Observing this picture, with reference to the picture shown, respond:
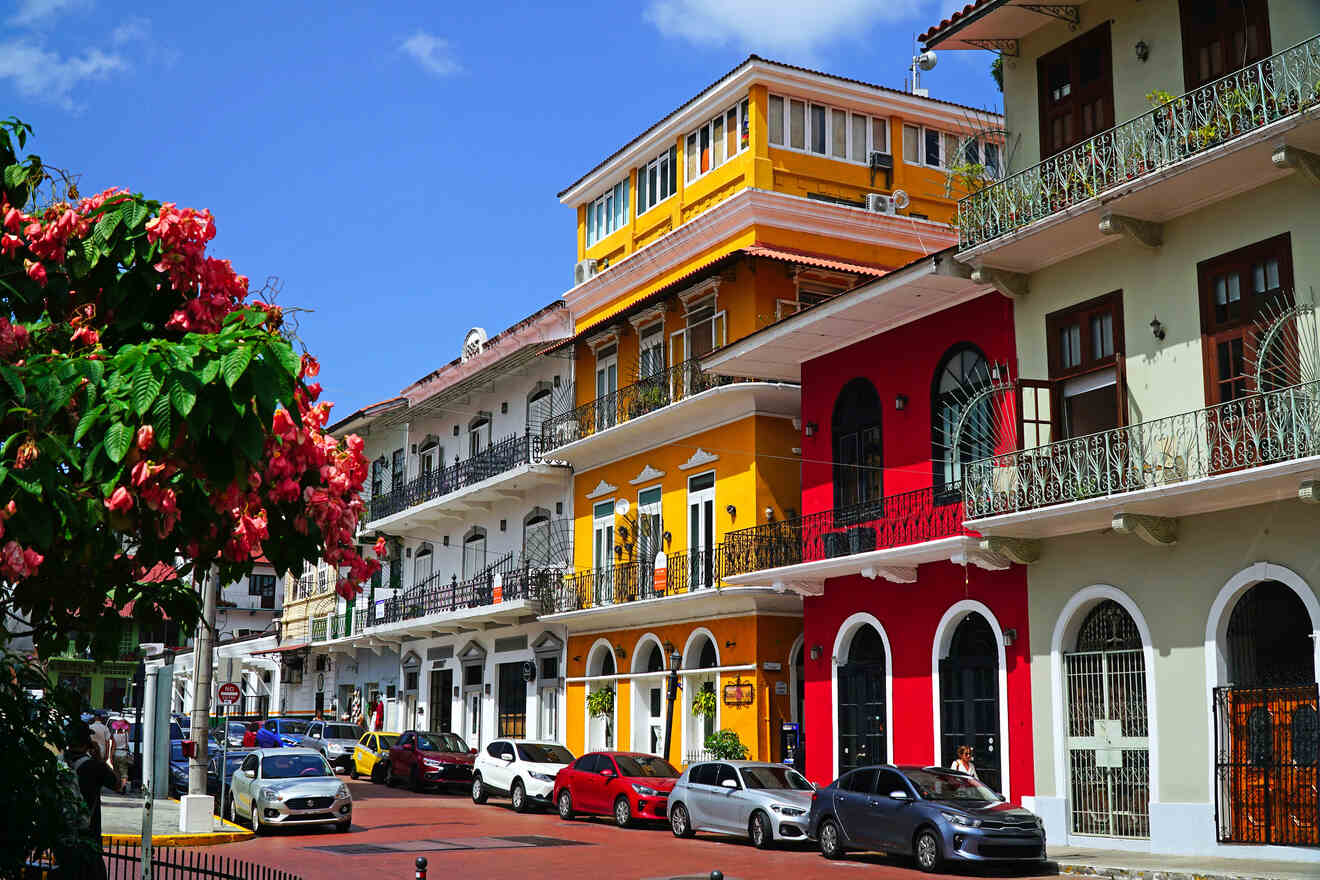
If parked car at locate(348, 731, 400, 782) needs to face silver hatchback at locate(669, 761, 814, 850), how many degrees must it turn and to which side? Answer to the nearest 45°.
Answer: approximately 45° to its right

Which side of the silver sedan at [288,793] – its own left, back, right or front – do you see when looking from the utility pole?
right

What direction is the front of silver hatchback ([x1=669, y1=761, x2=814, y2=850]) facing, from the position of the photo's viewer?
facing the viewer and to the right of the viewer

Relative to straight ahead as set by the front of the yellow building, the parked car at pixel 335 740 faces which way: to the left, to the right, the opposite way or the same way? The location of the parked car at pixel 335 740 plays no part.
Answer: to the left

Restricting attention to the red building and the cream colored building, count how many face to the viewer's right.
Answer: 0

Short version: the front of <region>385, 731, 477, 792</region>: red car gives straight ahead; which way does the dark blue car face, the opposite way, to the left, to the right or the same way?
the same way

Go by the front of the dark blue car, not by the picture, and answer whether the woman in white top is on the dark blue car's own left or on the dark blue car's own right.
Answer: on the dark blue car's own left

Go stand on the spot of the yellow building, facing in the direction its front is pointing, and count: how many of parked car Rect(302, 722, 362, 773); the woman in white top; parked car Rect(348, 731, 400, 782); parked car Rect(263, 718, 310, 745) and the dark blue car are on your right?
3

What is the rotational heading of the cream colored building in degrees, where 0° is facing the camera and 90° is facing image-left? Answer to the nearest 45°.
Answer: approximately 45°

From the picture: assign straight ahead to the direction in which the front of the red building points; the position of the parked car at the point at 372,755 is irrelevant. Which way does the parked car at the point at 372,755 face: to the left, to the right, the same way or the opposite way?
to the left

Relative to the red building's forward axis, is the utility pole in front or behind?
in front

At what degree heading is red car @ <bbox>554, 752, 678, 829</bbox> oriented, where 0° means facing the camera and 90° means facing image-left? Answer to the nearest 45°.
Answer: approximately 315°

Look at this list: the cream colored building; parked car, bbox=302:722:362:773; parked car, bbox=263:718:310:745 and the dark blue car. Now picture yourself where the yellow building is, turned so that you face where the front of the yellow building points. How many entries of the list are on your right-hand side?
2

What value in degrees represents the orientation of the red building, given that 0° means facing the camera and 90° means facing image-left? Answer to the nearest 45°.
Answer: approximately 45°

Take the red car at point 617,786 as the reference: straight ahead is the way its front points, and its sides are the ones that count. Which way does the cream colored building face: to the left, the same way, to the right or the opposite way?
to the right

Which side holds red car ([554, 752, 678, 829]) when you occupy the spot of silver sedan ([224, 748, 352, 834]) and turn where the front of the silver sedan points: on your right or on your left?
on your left

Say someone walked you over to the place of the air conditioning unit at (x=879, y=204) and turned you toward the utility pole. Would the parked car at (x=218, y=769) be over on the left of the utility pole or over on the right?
right

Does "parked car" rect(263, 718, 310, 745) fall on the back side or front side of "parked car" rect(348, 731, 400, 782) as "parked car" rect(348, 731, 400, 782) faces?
on the back side

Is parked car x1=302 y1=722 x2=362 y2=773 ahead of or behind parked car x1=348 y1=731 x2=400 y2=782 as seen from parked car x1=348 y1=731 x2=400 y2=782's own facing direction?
behind

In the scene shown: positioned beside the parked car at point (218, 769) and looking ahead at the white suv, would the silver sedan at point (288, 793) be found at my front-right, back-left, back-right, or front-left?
front-right
